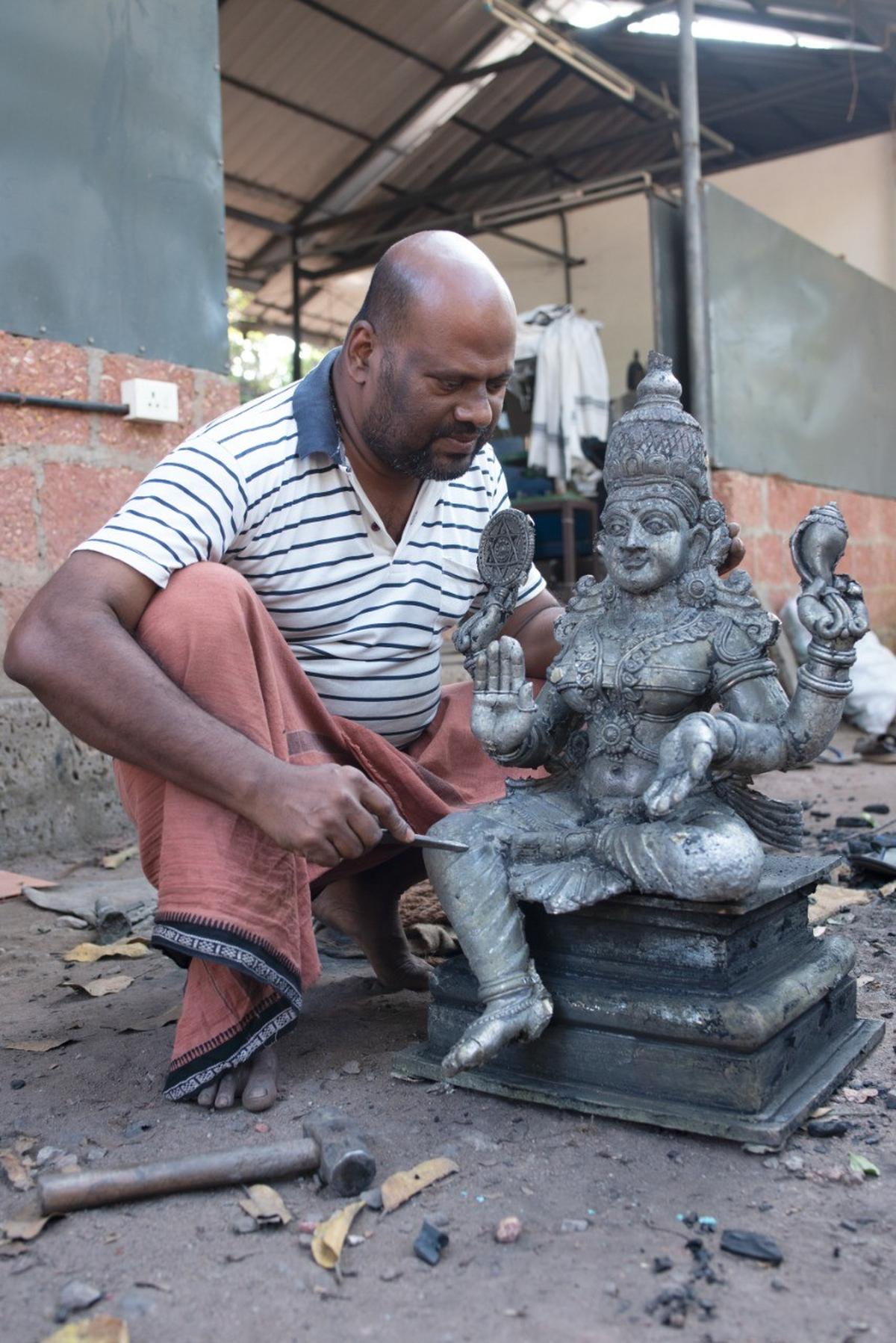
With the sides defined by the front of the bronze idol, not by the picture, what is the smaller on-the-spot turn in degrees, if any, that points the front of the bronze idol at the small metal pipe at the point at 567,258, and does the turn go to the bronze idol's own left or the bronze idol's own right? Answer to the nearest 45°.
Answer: approximately 135° to the bronze idol's own right

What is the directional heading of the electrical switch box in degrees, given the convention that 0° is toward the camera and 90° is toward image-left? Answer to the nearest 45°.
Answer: approximately 315°

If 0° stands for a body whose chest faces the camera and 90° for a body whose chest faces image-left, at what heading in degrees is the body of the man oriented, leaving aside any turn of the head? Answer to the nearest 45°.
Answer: approximately 315°

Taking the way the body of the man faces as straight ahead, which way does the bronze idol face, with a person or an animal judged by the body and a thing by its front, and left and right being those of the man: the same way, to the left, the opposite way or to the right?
to the right

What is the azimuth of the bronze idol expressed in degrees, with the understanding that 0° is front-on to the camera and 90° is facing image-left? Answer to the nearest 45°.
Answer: approximately 45°

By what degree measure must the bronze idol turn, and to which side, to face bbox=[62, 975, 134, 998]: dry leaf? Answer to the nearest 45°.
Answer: approximately 45° to its right
